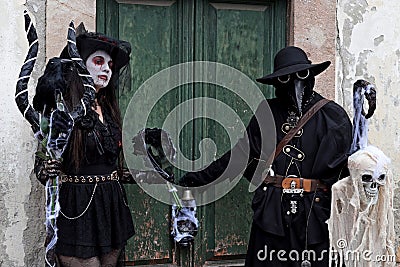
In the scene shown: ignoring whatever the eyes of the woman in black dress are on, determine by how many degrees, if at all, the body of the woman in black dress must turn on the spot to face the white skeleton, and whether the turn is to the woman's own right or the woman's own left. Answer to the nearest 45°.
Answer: approximately 45° to the woman's own left

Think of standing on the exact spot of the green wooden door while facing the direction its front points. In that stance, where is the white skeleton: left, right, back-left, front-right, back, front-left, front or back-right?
front-left

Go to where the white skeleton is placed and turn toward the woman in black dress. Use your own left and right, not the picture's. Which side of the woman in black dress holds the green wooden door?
right

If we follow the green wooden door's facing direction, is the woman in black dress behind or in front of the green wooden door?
in front

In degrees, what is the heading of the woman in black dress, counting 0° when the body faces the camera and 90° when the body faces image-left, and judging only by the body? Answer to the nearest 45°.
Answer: approximately 315°

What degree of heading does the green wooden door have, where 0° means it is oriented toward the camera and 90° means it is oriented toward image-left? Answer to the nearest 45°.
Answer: approximately 0°

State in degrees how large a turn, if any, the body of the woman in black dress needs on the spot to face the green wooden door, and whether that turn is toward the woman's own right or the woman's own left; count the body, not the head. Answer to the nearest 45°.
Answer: approximately 90° to the woman's own left

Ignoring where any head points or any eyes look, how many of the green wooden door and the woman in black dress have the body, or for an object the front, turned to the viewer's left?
0

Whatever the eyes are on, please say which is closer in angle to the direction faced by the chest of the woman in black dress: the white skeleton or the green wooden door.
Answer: the white skeleton
